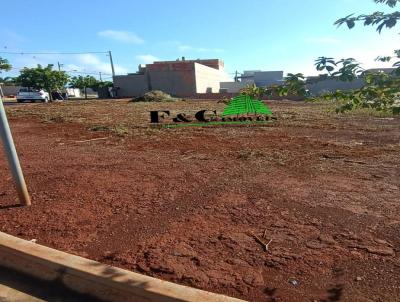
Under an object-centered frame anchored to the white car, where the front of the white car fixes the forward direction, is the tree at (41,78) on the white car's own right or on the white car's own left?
on the white car's own left

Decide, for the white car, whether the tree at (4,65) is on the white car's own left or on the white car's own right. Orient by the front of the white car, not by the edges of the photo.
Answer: on the white car's own right

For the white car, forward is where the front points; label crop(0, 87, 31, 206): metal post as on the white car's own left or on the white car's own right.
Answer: on the white car's own right
